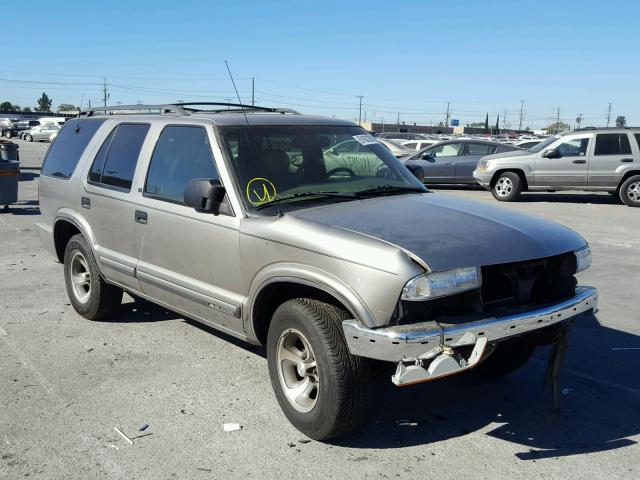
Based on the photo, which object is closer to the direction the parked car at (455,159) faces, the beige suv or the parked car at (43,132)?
the parked car

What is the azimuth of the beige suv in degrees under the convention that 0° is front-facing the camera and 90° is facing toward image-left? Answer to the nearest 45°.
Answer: approximately 315°

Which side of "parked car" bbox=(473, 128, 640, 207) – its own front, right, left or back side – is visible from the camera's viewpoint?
left

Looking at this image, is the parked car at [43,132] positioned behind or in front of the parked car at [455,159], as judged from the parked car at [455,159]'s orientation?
in front

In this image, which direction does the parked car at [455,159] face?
to the viewer's left

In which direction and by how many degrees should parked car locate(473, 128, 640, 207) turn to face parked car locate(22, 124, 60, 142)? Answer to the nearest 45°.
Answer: approximately 45° to its right

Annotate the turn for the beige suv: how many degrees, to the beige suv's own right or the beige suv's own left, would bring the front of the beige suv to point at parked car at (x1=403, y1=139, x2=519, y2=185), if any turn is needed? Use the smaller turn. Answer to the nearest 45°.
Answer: approximately 135° to the beige suv's own left

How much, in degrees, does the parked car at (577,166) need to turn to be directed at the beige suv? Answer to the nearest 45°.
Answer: approximately 90° to its left

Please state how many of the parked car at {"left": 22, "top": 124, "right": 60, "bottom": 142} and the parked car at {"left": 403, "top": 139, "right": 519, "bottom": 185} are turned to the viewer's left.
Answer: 2

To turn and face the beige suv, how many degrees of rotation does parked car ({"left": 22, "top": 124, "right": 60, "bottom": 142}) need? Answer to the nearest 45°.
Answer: approximately 90° to its left

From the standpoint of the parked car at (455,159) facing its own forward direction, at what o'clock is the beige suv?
The beige suv is roughly at 9 o'clock from the parked car.

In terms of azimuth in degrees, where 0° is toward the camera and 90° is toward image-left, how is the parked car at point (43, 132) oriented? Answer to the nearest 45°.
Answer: approximately 90°

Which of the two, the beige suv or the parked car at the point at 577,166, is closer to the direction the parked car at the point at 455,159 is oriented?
the beige suv

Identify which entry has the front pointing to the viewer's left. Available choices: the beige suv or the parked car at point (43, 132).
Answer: the parked car

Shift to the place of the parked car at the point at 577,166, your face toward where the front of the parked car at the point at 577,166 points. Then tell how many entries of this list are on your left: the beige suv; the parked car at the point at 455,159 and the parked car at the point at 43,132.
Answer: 1
